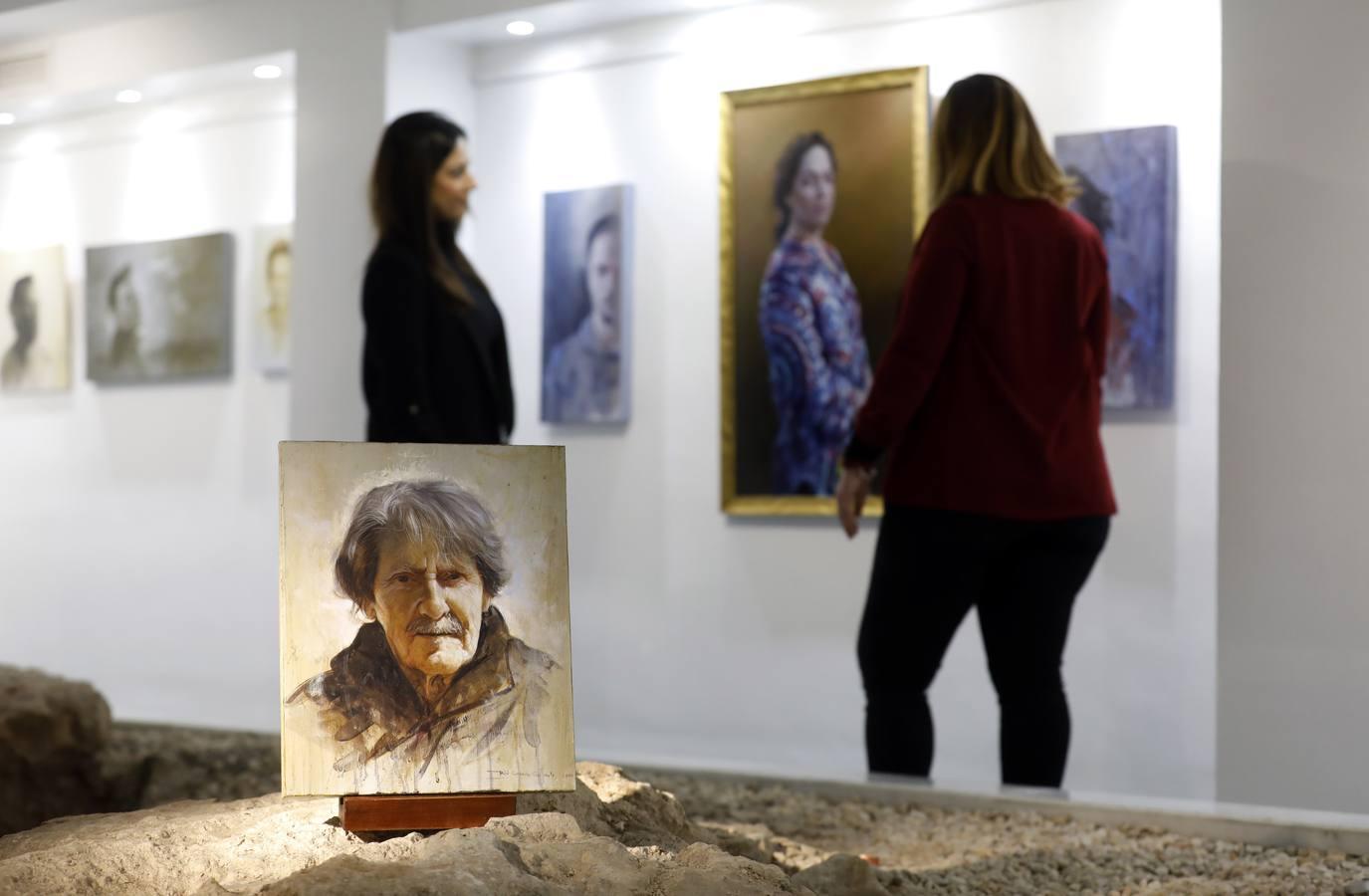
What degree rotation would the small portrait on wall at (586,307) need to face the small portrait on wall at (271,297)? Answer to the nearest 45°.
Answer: approximately 90° to its right

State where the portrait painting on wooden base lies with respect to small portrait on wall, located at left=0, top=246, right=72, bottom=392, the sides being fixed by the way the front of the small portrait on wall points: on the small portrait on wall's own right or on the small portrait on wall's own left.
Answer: on the small portrait on wall's own left

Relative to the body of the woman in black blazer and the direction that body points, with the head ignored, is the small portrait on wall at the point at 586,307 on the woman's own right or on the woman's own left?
on the woman's own left

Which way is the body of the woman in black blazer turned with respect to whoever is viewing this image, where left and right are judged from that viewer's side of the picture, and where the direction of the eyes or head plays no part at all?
facing to the right of the viewer

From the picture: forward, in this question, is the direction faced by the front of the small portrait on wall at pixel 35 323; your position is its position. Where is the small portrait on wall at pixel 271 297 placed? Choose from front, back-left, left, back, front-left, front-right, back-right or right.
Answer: left

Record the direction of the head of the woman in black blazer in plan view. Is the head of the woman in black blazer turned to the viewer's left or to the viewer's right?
to the viewer's right

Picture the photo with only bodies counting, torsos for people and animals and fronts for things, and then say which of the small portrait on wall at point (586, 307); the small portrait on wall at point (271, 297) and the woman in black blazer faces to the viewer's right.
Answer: the woman in black blazer

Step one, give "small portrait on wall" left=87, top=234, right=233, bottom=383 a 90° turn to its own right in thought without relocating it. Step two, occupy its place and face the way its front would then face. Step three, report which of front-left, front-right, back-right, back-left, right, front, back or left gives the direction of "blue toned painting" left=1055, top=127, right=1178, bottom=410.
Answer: back

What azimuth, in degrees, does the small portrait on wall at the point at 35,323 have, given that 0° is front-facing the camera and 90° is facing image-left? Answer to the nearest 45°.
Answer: approximately 45°

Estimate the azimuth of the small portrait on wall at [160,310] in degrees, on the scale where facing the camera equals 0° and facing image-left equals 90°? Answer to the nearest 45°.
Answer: approximately 45°

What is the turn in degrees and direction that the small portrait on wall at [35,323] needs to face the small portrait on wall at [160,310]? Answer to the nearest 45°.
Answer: approximately 90° to its left

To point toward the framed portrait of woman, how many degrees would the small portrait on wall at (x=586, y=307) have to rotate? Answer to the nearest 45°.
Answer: approximately 90° to its left

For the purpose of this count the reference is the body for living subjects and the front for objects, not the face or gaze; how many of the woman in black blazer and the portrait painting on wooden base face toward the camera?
1
